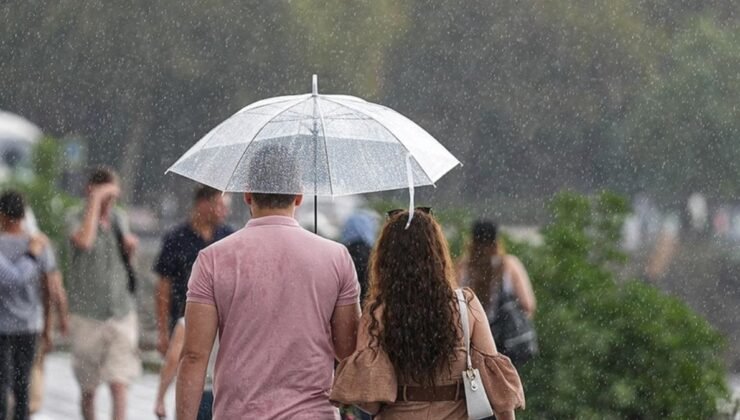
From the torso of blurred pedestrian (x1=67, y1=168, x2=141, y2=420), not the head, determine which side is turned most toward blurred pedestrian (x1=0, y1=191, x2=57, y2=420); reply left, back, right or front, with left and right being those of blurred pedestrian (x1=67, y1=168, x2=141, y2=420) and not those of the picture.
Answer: right

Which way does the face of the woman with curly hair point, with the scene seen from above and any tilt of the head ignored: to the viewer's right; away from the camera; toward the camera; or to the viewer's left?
away from the camera

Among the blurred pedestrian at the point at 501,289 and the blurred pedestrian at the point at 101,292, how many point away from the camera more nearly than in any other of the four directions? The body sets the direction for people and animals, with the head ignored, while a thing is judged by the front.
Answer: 1

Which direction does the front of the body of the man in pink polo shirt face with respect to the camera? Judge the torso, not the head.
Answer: away from the camera

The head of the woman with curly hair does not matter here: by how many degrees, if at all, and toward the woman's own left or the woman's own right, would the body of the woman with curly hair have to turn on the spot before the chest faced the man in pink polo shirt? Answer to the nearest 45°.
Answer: approximately 90° to the woman's own left

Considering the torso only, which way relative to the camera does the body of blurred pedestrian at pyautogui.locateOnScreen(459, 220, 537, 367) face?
away from the camera

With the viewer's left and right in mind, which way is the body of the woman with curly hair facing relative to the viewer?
facing away from the viewer

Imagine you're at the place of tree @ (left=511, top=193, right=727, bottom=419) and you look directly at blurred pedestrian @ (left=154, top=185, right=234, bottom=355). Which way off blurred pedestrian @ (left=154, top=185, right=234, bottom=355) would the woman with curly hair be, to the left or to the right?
left
